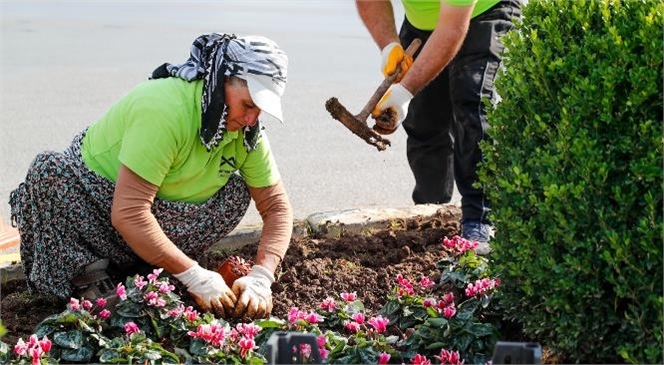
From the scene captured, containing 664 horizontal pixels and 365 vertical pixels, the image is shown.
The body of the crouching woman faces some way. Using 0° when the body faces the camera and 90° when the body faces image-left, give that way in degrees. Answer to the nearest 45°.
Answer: approximately 315°

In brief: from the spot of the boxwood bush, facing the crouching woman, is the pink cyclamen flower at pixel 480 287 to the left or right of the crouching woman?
right

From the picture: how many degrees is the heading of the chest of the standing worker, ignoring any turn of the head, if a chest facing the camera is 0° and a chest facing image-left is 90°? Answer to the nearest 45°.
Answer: approximately 45°

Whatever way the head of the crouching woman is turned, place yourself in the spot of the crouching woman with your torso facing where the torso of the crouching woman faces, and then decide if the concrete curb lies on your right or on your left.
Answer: on your left

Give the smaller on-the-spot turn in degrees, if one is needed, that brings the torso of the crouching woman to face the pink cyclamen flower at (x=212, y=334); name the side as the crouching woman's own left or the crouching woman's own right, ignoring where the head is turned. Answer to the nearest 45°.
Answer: approximately 45° to the crouching woman's own right
